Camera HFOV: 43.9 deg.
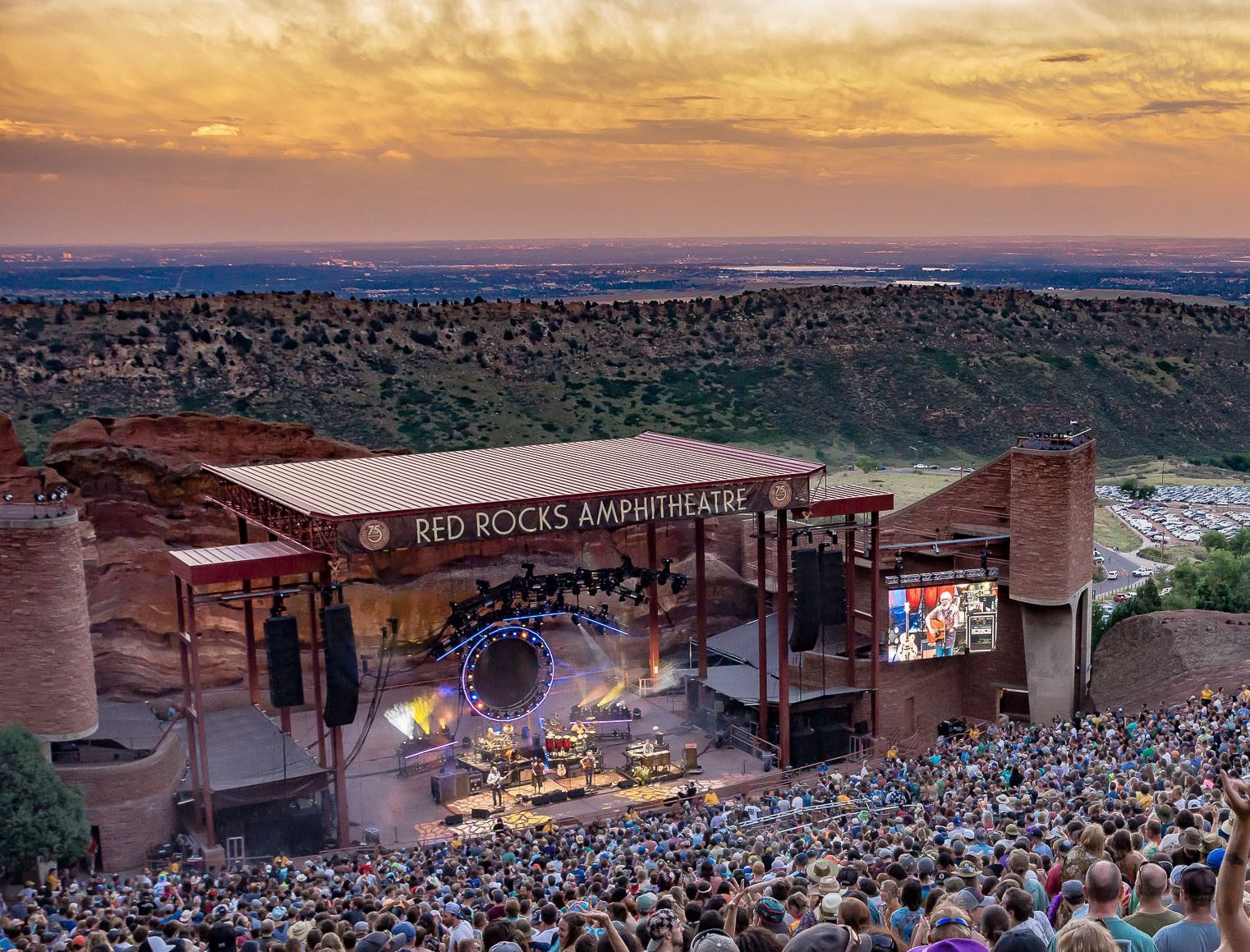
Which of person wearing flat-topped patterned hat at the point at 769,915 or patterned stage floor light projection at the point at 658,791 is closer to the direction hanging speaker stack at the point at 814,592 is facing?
the person wearing flat-topped patterned hat

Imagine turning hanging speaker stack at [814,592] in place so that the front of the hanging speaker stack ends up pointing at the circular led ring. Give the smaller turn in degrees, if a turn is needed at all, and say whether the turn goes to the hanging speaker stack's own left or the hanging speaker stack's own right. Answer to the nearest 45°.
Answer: approximately 90° to the hanging speaker stack's own right

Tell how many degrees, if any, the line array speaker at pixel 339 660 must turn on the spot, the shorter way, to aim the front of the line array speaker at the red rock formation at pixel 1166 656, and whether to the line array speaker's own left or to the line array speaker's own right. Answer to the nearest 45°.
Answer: approximately 45° to the line array speaker's own left

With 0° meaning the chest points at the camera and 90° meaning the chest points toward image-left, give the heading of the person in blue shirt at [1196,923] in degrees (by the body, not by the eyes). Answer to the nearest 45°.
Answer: approximately 135°

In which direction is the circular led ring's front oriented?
toward the camera

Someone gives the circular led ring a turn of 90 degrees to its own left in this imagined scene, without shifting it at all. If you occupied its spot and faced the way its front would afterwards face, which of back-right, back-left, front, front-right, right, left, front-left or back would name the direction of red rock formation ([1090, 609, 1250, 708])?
front

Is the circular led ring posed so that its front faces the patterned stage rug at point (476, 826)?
yes

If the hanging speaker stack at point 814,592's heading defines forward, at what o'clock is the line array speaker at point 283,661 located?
The line array speaker is roughly at 2 o'clock from the hanging speaker stack.

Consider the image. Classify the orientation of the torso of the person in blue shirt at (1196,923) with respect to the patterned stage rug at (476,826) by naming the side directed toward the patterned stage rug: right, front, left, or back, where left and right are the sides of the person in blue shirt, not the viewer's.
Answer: front

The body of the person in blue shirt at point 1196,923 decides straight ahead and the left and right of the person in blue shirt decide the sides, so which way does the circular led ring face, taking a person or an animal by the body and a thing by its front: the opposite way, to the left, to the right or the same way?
the opposite way

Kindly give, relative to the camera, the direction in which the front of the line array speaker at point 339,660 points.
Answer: facing the viewer and to the right of the viewer

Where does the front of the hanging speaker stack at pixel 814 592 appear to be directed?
toward the camera

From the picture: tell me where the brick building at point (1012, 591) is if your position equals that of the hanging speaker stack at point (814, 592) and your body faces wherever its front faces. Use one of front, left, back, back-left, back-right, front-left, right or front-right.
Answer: back-left

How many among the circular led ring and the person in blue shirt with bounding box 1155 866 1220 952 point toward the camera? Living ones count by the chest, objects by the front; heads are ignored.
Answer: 1

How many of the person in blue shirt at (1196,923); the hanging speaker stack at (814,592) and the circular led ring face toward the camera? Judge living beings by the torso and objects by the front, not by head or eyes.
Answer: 2

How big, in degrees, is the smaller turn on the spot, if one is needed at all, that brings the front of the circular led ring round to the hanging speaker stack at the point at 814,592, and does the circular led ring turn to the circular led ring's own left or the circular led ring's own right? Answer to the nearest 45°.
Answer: approximately 90° to the circular led ring's own left

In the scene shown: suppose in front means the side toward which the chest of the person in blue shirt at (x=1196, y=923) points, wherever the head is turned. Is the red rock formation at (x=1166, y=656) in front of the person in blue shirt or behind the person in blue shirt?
in front
